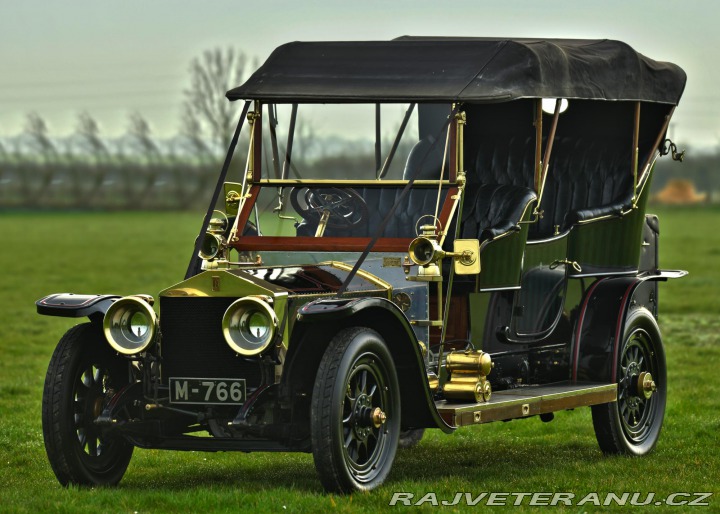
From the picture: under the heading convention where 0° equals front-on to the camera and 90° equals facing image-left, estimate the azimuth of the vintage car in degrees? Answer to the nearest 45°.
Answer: approximately 45°
